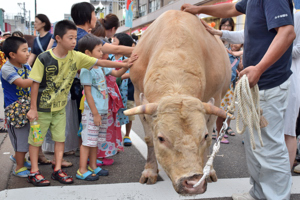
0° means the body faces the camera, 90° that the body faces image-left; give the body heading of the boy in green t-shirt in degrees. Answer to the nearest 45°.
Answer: approximately 315°

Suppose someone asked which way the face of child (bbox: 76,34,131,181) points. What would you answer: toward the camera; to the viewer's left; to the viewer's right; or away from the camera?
to the viewer's right

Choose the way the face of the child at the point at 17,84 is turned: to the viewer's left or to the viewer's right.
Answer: to the viewer's right

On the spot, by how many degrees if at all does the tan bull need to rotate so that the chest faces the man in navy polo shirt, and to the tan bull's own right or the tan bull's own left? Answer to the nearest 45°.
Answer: approximately 90° to the tan bull's own left

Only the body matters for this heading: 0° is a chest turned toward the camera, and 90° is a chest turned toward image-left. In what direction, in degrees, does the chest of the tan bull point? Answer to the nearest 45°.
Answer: approximately 0°

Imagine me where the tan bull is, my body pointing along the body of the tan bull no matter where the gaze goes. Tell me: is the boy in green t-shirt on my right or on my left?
on my right
